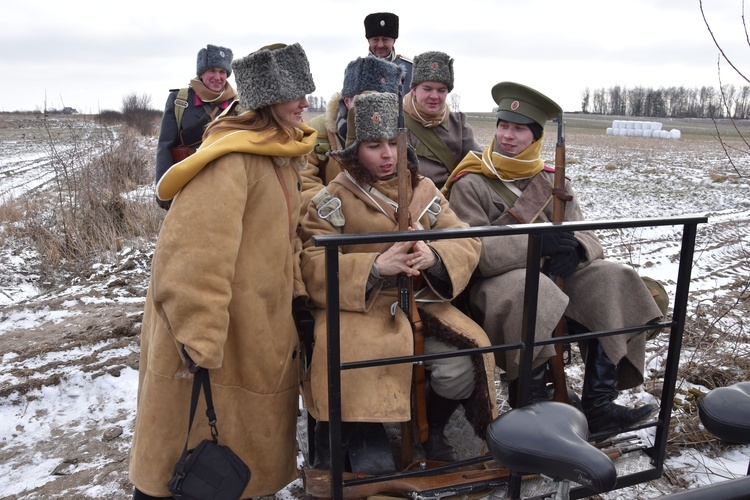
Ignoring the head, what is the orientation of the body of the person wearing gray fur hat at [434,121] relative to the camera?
toward the camera

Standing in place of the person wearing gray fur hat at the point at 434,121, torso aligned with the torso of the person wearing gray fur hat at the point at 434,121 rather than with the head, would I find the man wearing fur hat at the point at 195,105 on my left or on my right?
on my right

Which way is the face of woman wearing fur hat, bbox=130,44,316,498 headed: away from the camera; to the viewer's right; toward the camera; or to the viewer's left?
to the viewer's right

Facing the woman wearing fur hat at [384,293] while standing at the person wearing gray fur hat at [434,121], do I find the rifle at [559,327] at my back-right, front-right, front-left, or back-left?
front-left

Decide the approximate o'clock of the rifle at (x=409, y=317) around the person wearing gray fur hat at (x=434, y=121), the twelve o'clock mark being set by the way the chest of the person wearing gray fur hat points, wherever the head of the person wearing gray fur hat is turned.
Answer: The rifle is roughly at 12 o'clock from the person wearing gray fur hat.

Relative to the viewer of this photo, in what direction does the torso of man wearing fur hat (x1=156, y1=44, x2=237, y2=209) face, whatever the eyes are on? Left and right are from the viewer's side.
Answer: facing the viewer and to the right of the viewer

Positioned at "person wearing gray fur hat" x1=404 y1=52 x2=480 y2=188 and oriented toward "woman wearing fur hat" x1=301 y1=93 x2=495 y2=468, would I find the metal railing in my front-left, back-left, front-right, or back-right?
front-left

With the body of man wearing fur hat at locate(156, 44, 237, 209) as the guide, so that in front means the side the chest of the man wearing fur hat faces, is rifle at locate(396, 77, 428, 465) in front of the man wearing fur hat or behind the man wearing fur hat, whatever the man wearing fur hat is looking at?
in front

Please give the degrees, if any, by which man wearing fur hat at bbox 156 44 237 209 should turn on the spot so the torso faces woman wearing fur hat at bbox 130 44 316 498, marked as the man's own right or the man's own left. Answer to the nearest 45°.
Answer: approximately 45° to the man's own right

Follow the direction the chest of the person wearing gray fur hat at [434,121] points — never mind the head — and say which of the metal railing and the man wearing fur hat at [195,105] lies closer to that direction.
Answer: the metal railing

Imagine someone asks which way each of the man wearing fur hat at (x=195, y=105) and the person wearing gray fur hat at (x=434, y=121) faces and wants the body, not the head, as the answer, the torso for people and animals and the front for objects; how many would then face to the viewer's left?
0

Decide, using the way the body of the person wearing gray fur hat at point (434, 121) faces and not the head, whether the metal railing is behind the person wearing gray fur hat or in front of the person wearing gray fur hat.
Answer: in front

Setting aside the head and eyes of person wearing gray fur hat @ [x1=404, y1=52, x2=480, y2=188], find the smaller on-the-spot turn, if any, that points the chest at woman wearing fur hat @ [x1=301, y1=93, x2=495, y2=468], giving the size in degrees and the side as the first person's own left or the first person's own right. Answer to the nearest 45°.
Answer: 0° — they already face them
